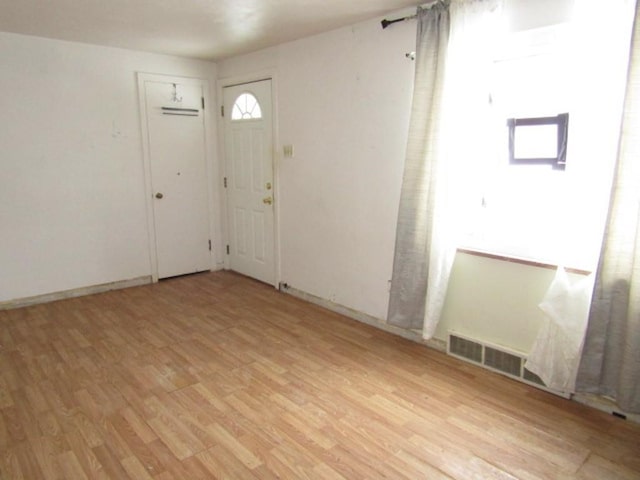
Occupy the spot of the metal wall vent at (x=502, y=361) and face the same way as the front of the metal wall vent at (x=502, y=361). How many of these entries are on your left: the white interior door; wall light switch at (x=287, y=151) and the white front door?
0

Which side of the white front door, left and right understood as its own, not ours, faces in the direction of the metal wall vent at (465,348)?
left

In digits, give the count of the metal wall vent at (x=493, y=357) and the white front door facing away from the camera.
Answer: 0

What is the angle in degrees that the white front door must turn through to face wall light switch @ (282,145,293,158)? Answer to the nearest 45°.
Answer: approximately 90° to its left

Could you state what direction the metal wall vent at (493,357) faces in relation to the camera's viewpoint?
facing the viewer and to the left of the viewer

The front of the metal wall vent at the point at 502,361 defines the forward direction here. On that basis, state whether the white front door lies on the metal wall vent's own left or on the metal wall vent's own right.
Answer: on the metal wall vent's own right

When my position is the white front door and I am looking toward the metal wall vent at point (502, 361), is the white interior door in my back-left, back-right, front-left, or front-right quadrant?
back-right

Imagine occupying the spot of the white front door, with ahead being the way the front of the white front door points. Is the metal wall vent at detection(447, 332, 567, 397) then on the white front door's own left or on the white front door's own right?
on the white front door's own left

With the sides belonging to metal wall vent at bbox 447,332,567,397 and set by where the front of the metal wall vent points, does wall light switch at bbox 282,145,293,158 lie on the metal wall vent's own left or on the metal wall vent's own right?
on the metal wall vent's own right
